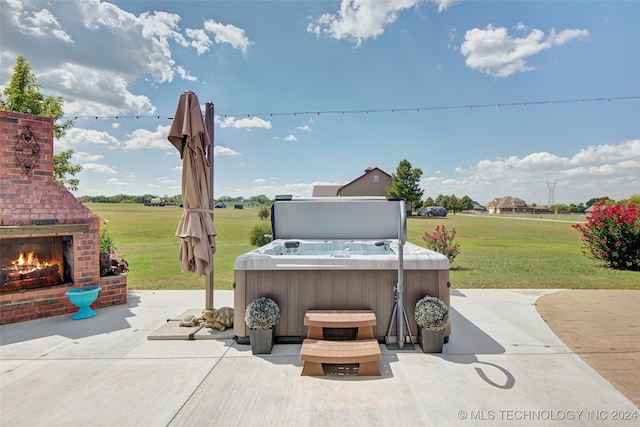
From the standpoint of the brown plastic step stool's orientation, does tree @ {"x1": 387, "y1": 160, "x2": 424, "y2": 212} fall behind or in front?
behind

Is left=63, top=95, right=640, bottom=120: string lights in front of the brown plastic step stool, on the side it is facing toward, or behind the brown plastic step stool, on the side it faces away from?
behind

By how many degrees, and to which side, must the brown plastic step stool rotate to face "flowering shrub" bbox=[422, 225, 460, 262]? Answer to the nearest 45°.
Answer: approximately 135° to its left

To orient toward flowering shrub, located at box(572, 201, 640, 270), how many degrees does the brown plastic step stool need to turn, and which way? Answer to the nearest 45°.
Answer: approximately 135° to its left

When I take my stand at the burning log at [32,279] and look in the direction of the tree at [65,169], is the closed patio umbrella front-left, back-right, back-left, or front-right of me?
back-right

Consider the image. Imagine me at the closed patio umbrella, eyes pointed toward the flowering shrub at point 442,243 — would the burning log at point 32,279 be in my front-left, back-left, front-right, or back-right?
back-left

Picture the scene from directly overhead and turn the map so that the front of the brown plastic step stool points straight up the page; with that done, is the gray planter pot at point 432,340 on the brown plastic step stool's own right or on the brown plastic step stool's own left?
on the brown plastic step stool's own left

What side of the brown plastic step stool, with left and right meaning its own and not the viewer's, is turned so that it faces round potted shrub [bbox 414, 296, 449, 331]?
left

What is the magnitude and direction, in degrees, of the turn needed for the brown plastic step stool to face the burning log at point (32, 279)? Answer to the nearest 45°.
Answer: approximately 90° to its right

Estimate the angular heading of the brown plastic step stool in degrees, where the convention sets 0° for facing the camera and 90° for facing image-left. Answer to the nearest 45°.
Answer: approximately 0°

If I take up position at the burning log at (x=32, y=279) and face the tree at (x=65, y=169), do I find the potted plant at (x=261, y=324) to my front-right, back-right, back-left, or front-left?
back-right

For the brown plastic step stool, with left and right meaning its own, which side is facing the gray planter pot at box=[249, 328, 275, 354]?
right

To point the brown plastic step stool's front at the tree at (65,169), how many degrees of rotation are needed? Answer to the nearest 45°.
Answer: approximately 135° to its right

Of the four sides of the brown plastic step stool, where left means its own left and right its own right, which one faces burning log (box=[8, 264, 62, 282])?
right

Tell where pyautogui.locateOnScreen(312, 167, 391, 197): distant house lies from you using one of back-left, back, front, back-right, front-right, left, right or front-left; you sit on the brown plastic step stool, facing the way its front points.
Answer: back
